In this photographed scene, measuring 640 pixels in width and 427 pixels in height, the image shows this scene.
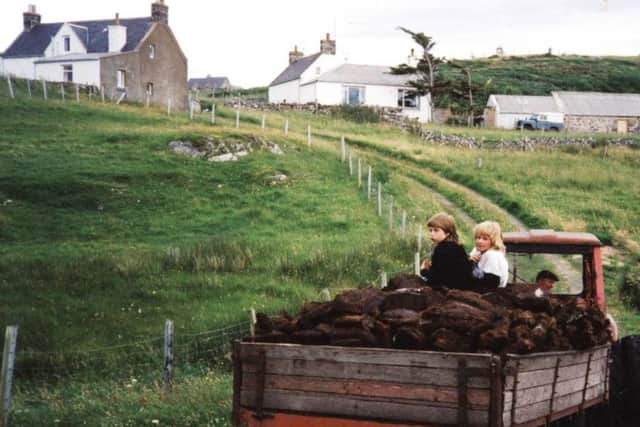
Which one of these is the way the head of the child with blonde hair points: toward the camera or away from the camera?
toward the camera

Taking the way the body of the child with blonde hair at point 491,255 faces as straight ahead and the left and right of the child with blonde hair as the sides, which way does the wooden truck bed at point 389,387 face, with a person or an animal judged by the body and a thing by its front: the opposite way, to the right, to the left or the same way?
the opposite way

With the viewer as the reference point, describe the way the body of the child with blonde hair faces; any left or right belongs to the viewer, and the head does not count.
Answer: facing the viewer and to the left of the viewer

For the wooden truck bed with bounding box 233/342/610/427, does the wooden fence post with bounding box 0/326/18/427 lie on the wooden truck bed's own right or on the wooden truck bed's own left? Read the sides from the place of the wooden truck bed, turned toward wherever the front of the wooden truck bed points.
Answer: on the wooden truck bed's own left

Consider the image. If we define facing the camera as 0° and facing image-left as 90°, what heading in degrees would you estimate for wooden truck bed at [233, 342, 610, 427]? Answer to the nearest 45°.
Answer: approximately 225°

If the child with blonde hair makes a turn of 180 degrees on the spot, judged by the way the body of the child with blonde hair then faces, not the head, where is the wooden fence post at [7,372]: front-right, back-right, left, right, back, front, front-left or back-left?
back-left

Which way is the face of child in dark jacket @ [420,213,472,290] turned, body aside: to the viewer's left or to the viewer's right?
to the viewer's left

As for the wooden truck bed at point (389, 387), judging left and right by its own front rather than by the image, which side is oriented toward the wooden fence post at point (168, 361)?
left
